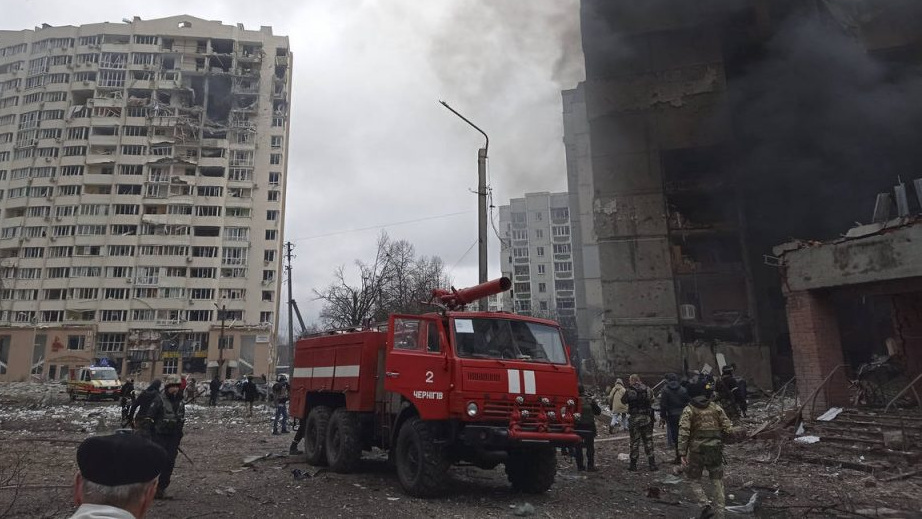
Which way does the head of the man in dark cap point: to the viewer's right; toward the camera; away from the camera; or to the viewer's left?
away from the camera

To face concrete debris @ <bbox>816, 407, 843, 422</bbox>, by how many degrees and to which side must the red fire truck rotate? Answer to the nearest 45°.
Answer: approximately 90° to its left

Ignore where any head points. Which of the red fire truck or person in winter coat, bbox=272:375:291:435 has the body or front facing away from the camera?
the person in winter coat

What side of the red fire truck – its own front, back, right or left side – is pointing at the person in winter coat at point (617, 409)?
left

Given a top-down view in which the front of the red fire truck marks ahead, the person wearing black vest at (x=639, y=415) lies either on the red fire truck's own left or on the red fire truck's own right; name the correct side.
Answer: on the red fire truck's own left

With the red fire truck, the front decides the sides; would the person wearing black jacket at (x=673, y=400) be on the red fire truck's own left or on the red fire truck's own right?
on the red fire truck's own left

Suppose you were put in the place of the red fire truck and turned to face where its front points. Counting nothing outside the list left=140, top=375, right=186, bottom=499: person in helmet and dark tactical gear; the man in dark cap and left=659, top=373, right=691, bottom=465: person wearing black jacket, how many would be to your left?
1

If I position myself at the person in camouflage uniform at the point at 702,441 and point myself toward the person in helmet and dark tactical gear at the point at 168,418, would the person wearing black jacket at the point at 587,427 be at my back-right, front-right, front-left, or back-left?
front-right

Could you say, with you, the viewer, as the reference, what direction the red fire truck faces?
facing the viewer and to the right of the viewer
